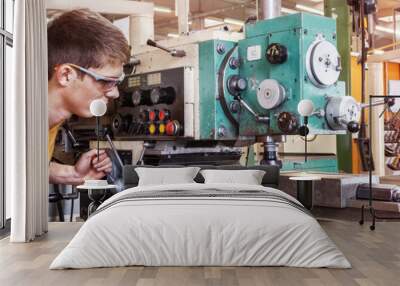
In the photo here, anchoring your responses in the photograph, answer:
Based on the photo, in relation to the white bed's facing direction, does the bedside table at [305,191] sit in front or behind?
behind

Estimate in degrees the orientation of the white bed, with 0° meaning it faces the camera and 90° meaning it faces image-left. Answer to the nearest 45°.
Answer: approximately 0°

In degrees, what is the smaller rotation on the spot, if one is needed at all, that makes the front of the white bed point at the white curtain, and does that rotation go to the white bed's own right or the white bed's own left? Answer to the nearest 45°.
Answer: approximately 135° to the white bed's own right
